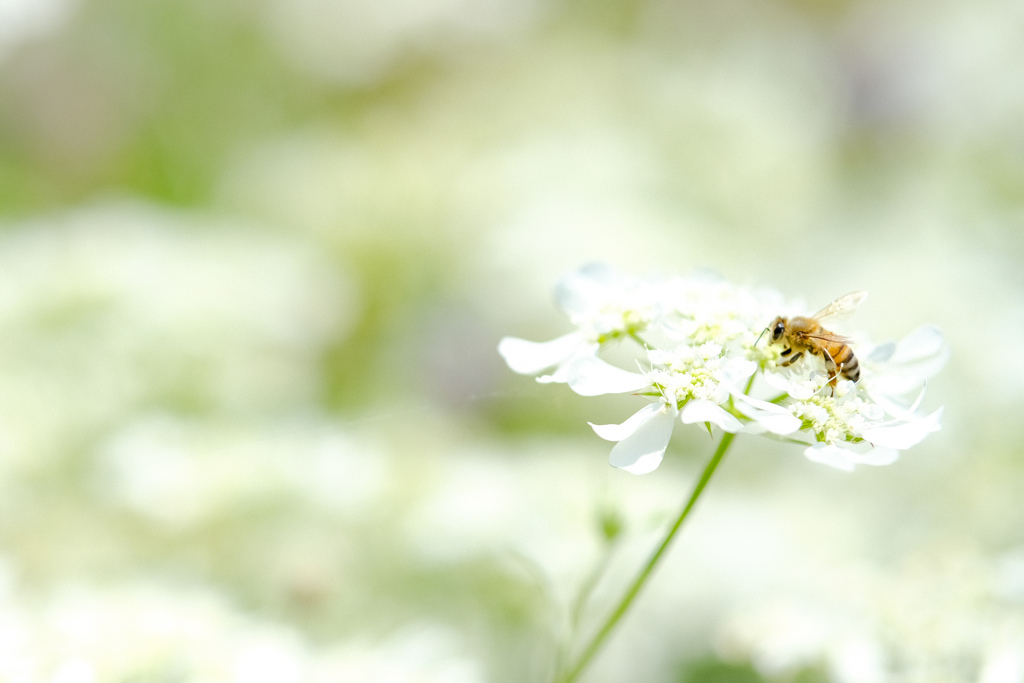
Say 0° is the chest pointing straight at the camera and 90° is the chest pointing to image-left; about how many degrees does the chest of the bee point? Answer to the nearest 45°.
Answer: approximately 90°
